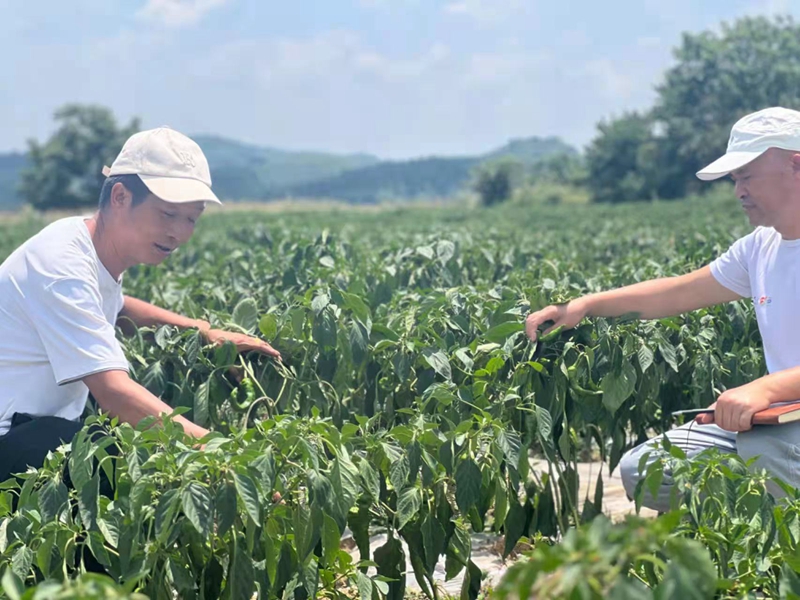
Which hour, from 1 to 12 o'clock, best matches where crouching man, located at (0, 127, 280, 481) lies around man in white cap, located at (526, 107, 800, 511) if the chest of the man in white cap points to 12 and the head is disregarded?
The crouching man is roughly at 1 o'clock from the man in white cap.

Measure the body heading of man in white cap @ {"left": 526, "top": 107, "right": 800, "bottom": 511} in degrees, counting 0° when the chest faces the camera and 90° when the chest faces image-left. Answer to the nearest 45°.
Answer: approximately 45°
